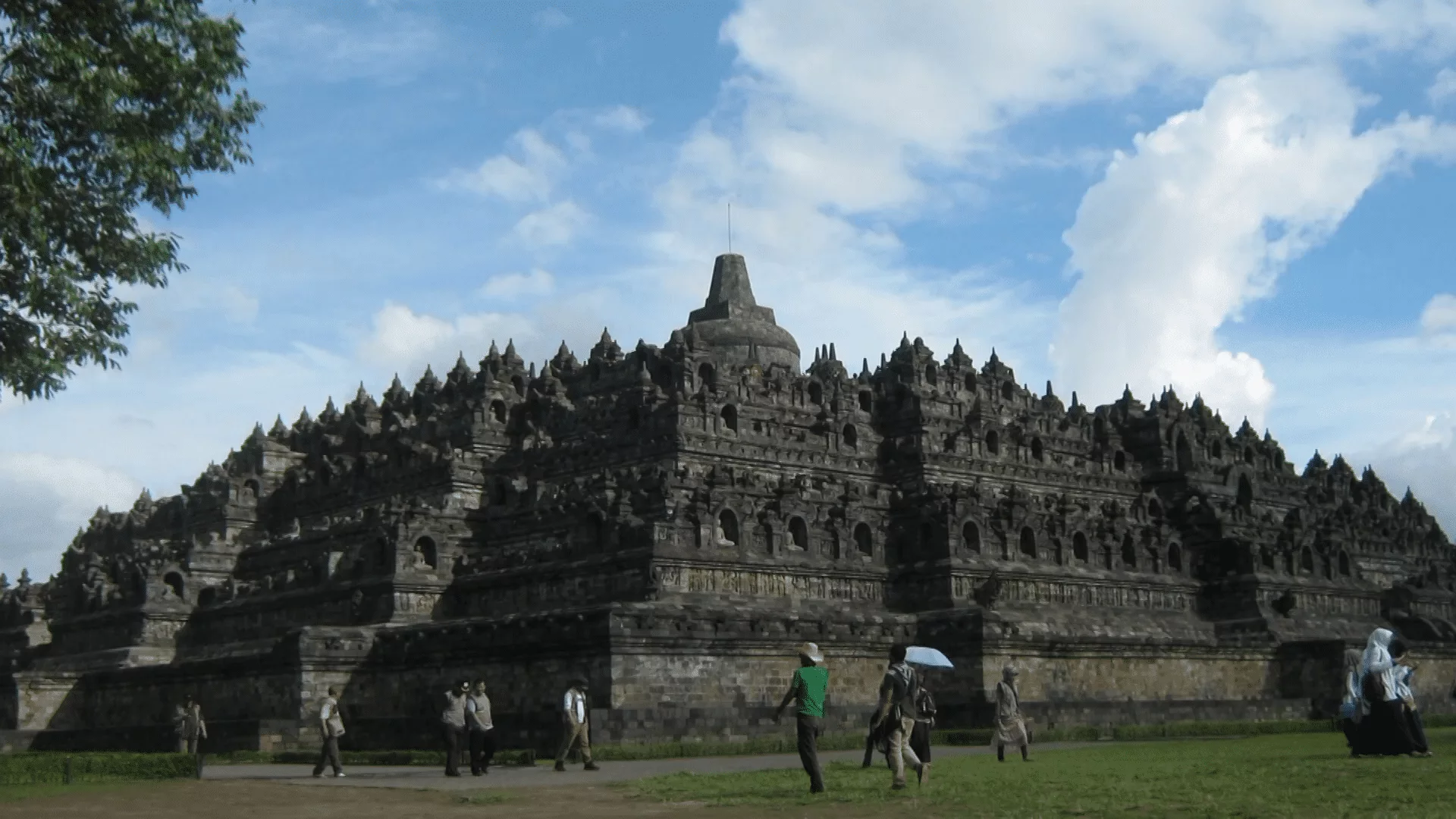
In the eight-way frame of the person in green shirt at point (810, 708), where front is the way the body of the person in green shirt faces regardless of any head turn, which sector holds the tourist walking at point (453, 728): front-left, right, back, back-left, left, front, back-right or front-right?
front

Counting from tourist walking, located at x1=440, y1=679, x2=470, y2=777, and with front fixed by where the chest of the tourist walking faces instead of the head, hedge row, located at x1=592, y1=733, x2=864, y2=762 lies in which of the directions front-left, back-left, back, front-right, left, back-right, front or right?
front-left

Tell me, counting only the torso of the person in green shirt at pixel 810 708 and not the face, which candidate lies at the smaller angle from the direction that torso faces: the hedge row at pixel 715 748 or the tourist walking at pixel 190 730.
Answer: the tourist walking

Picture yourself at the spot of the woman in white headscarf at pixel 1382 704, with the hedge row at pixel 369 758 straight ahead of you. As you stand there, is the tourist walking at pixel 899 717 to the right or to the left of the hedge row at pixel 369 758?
left

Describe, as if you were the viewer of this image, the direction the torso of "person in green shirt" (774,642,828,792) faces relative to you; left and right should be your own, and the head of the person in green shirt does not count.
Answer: facing away from the viewer and to the left of the viewer

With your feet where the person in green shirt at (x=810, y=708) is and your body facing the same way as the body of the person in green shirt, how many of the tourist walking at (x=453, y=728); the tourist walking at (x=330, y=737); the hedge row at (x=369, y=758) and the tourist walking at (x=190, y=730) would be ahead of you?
4

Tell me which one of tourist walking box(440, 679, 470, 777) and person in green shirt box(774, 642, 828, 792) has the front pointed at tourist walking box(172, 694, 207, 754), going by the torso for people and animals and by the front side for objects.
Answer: the person in green shirt
